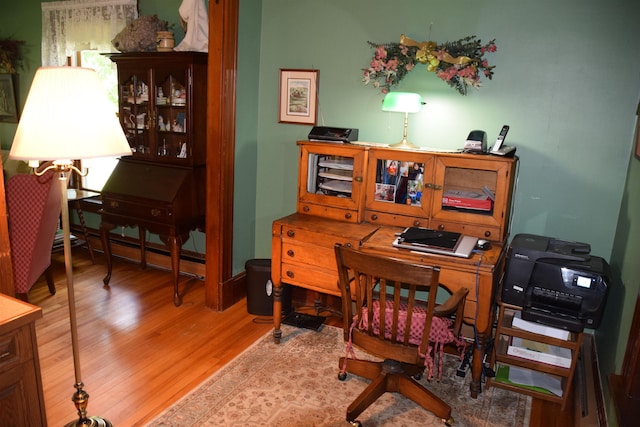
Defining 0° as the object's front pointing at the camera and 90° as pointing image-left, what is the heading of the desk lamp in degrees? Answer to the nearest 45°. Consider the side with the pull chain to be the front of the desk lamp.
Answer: approximately 0°

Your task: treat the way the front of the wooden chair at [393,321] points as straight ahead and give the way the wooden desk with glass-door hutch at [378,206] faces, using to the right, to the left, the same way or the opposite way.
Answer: the opposite way

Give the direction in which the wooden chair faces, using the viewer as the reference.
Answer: facing away from the viewer and to the right of the viewer

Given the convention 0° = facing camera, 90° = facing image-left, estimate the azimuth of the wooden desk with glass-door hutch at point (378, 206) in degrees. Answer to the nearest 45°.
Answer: approximately 45°

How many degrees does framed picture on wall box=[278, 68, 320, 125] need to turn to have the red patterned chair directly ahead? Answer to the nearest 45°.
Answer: approximately 90° to its right

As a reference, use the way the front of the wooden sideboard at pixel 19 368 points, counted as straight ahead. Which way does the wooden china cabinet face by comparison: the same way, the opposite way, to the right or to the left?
to the right

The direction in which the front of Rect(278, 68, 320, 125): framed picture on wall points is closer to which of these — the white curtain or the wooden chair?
the wooden chair

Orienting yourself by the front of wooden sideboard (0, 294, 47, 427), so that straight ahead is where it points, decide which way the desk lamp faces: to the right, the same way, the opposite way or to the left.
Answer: to the right

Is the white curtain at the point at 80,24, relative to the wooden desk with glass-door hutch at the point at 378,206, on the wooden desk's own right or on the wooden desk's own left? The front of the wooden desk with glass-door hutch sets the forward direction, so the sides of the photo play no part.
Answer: on the wooden desk's own right
